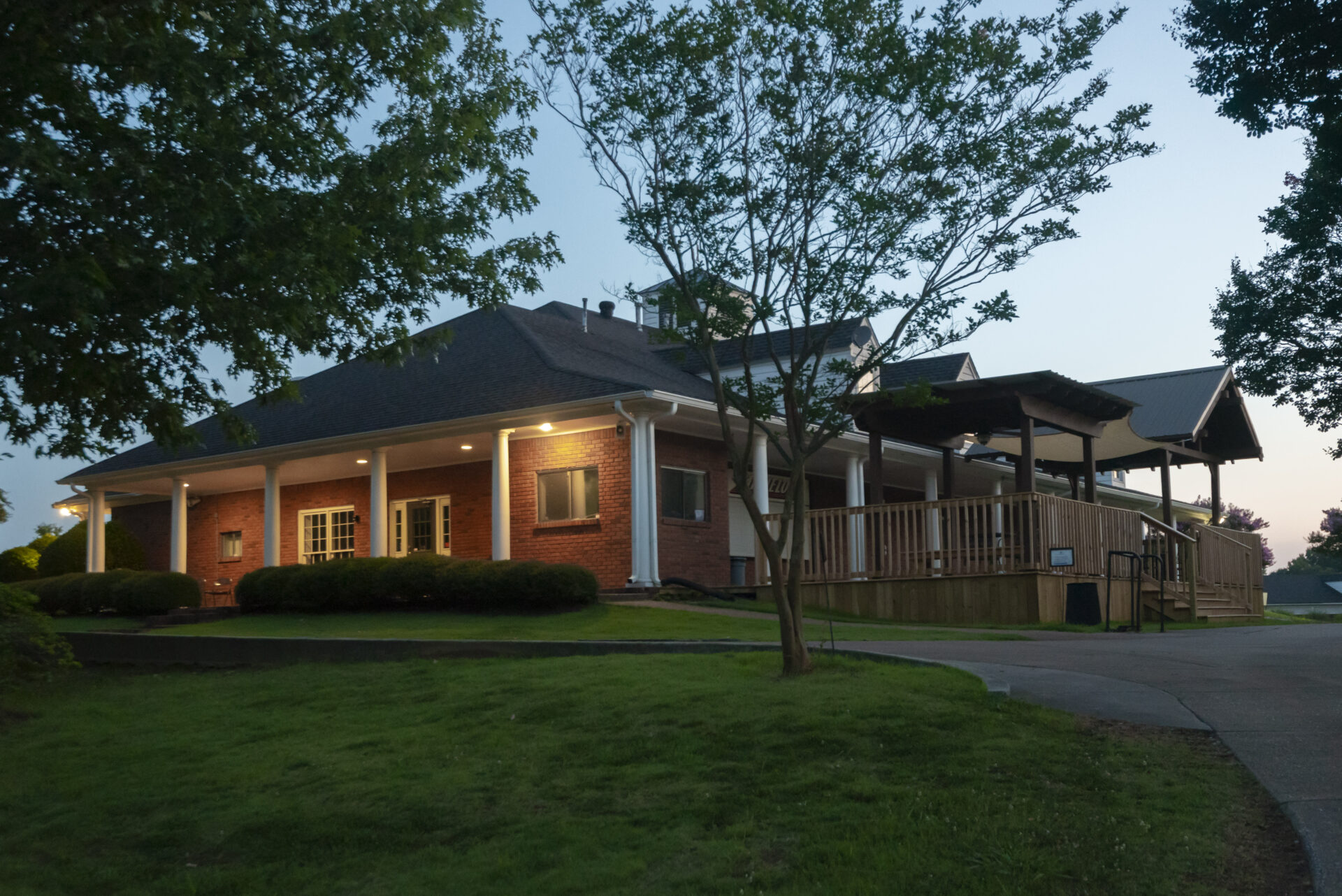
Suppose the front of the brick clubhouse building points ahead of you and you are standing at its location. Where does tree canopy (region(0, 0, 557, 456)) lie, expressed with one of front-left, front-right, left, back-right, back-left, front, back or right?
front-left

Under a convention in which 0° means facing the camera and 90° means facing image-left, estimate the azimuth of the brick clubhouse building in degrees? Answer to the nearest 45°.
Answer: approximately 45°

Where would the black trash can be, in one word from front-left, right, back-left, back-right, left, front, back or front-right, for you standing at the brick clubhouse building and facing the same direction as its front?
left

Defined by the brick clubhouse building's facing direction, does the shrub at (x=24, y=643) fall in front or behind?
in front

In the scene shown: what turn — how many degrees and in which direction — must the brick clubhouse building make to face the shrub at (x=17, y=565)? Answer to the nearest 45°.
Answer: approximately 90° to its right
